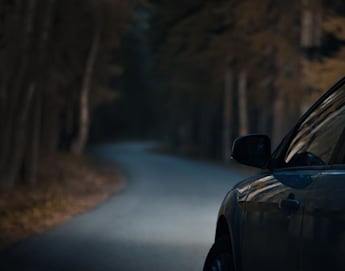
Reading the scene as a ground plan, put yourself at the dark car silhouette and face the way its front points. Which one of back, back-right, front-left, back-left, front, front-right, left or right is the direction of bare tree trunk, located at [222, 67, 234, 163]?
front-right

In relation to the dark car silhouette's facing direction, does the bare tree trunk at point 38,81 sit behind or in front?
in front

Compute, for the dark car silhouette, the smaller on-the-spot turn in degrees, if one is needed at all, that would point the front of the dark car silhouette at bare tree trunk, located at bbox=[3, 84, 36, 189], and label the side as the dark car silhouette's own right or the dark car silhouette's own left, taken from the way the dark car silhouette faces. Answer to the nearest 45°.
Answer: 0° — it already faces it

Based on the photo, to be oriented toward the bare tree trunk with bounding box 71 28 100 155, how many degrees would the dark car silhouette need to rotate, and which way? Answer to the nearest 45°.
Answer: approximately 45° to its right

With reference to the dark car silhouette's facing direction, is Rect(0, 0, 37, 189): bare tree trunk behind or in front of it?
in front

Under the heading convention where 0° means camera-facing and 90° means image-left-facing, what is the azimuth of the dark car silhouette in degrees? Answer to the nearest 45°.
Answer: approximately 135°

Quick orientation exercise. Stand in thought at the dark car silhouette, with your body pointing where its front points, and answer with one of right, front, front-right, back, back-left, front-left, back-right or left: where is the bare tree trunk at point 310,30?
front-right
